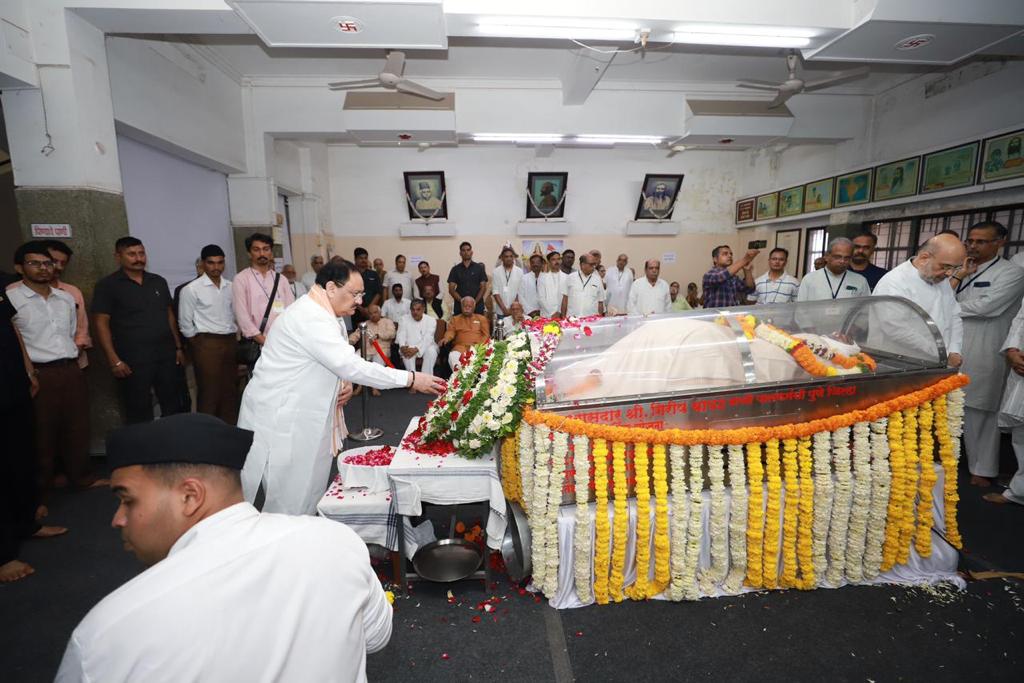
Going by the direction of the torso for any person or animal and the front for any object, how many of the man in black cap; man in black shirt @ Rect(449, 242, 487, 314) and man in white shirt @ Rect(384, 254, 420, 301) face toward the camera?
2

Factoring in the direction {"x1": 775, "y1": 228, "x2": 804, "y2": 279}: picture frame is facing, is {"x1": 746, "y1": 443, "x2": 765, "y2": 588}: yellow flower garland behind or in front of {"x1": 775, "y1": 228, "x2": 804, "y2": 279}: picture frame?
in front

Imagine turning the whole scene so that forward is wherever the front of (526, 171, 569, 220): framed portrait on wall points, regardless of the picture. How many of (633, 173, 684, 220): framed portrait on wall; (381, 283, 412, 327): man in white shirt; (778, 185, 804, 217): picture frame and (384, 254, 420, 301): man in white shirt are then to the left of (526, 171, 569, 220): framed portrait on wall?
2

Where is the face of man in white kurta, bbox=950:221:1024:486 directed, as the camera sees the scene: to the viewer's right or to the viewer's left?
to the viewer's left

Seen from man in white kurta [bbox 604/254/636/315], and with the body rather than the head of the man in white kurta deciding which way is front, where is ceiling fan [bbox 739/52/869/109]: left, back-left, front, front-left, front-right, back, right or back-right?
front-left

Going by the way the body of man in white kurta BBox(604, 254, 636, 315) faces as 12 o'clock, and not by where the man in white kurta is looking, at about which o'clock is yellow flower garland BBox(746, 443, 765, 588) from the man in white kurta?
The yellow flower garland is roughly at 12 o'clock from the man in white kurta.

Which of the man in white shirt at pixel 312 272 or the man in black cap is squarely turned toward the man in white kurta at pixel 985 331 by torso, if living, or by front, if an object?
the man in white shirt

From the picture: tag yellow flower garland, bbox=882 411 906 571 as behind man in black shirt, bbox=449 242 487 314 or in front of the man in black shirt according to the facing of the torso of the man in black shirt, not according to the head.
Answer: in front

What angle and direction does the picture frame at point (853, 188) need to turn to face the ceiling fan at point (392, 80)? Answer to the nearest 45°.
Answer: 0° — it already faces it

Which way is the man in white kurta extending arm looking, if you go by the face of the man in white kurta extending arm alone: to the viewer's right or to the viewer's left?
to the viewer's right
